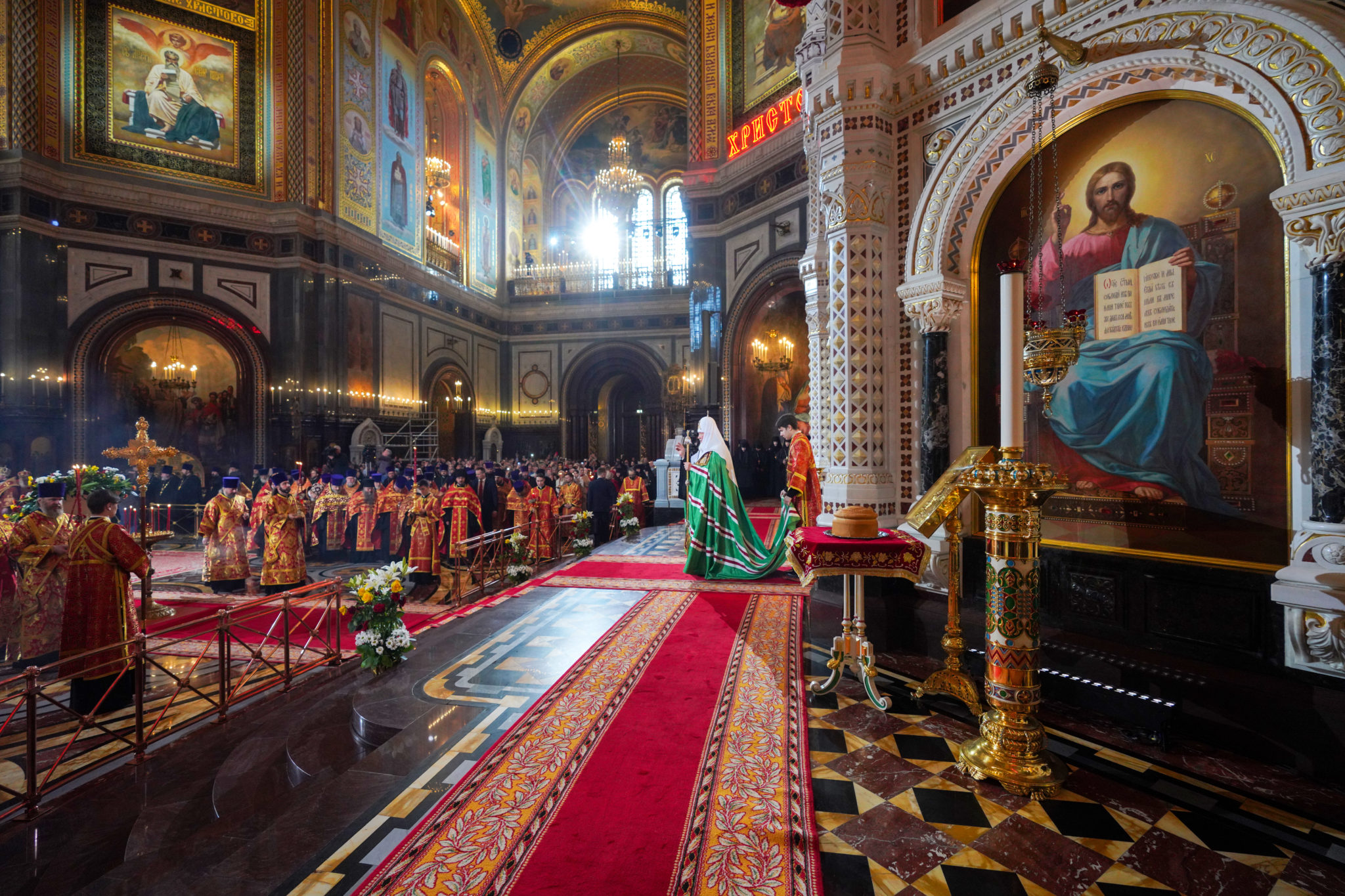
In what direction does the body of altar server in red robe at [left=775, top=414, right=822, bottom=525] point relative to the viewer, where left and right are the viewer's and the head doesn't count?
facing to the left of the viewer

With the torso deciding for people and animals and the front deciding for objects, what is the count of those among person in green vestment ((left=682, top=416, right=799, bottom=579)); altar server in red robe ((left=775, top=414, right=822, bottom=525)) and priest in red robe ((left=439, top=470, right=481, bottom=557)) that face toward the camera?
1

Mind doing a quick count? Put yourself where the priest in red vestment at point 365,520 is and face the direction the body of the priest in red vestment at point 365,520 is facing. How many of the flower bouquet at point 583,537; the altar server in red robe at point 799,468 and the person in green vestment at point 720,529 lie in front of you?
3

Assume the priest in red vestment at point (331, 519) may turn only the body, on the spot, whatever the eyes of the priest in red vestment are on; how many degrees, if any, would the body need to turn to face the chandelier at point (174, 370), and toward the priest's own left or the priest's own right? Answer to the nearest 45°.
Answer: approximately 180°

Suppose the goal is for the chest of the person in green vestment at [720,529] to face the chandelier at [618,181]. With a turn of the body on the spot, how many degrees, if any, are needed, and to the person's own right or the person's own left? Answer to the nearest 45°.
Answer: approximately 90° to the person's own right

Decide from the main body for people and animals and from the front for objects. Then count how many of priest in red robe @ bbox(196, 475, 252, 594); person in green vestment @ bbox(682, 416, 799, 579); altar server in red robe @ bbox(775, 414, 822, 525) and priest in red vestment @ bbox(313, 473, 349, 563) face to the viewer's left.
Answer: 2

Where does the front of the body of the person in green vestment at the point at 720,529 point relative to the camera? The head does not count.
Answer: to the viewer's left

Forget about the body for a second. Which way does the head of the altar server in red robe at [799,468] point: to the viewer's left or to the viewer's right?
to the viewer's left

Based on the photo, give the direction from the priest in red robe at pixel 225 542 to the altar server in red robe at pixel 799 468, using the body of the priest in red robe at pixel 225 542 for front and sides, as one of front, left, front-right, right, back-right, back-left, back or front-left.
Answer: front

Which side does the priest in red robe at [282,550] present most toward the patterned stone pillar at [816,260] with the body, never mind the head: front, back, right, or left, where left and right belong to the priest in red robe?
front

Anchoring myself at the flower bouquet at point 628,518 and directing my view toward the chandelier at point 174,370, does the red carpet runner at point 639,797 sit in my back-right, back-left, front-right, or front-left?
back-left

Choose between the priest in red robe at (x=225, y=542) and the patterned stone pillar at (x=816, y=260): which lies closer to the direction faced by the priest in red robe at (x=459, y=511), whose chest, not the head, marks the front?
the patterned stone pillar

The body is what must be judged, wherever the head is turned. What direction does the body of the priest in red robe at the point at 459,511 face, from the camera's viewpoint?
toward the camera

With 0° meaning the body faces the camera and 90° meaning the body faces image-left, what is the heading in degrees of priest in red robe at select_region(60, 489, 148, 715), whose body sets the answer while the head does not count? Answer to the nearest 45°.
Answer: approximately 225°

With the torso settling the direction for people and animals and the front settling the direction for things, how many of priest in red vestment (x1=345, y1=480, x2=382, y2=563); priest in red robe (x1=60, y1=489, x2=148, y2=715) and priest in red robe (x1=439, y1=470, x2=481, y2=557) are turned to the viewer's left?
0
